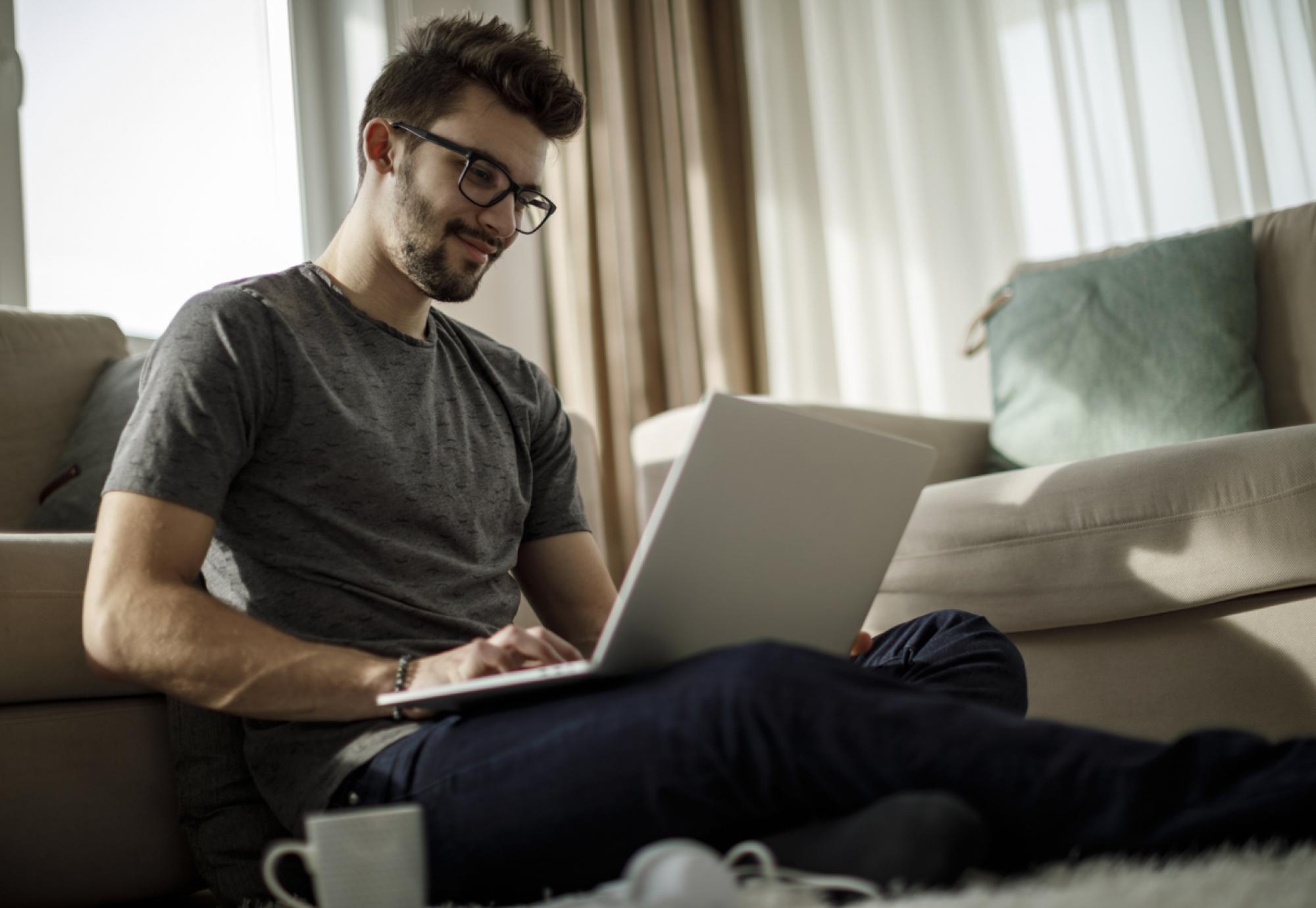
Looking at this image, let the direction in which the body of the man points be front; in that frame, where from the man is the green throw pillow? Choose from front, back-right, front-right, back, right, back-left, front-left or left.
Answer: left

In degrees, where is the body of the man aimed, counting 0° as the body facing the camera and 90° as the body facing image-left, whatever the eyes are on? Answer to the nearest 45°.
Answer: approximately 315°

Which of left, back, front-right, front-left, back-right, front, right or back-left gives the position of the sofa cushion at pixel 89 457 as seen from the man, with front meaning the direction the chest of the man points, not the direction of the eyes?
back

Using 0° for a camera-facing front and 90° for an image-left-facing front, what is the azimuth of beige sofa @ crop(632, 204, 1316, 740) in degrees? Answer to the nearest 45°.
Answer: approximately 45°

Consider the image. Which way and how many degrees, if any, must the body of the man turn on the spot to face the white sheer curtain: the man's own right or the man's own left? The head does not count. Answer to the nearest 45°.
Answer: approximately 90° to the man's own left

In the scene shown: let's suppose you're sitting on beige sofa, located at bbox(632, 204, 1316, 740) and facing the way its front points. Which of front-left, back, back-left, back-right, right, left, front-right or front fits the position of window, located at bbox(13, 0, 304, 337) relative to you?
front-right

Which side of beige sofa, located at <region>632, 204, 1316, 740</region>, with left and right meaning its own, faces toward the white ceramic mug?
front

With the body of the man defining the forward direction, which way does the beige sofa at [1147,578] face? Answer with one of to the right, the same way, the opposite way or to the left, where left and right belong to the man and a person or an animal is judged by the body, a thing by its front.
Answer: to the right

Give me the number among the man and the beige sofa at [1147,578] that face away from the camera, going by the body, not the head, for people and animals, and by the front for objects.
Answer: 0

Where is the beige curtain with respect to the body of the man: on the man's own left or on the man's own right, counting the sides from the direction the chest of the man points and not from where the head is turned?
on the man's own left

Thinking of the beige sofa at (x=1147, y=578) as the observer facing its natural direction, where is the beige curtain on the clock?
The beige curtain is roughly at 3 o'clock from the beige sofa.

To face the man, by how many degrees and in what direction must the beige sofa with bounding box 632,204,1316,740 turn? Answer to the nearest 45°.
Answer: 0° — it already faces them
